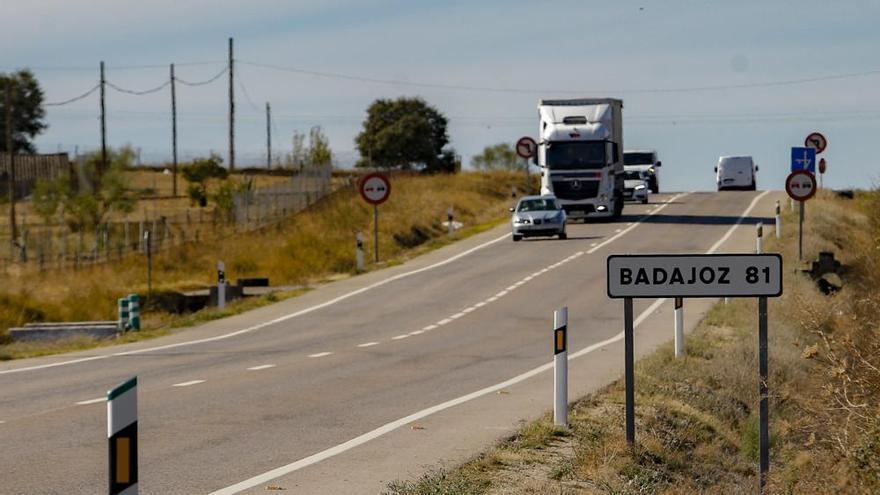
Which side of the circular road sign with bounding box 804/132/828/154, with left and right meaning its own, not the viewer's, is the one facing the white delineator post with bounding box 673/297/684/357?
front

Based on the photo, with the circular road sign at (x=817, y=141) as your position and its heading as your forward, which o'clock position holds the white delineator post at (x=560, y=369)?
The white delineator post is roughly at 12 o'clock from the circular road sign.

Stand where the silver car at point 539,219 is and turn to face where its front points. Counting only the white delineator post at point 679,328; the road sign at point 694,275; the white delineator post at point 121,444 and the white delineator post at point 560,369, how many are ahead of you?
4

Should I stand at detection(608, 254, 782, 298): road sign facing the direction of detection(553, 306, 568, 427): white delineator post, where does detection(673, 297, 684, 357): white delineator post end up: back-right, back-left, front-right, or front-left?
front-right

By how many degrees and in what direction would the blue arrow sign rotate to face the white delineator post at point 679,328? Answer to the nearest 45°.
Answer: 0° — it already faces it

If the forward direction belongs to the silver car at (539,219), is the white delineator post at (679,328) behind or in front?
in front

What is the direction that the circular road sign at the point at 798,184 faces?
toward the camera

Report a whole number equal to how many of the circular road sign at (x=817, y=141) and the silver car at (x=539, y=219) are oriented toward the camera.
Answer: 2

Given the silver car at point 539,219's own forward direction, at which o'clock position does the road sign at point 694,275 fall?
The road sign is roughly at 12 o'clock from the silver car.

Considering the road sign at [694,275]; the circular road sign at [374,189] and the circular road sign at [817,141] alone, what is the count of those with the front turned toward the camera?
3

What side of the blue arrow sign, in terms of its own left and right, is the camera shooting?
front

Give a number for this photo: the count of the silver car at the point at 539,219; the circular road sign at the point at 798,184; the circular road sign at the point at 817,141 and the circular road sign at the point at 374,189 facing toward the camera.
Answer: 4

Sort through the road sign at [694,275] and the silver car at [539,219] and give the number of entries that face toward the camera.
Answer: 2

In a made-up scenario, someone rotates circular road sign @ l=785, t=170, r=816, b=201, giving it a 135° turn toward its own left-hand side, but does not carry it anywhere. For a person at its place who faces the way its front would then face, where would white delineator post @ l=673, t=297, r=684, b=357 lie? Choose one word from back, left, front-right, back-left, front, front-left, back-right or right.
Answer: back-right

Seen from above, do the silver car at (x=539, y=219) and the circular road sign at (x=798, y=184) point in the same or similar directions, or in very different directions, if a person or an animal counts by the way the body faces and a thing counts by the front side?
same or similar directions

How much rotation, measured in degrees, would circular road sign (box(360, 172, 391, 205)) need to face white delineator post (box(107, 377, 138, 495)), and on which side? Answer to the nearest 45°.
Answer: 0° — it already faces it

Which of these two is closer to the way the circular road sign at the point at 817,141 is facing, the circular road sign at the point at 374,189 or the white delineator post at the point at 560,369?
the white delineator post

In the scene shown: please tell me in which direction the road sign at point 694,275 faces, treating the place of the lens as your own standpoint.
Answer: facing the viewer

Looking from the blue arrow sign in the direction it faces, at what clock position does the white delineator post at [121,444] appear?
The white delineator post is roughly at 12 o'clock from the blue arrow sign.
